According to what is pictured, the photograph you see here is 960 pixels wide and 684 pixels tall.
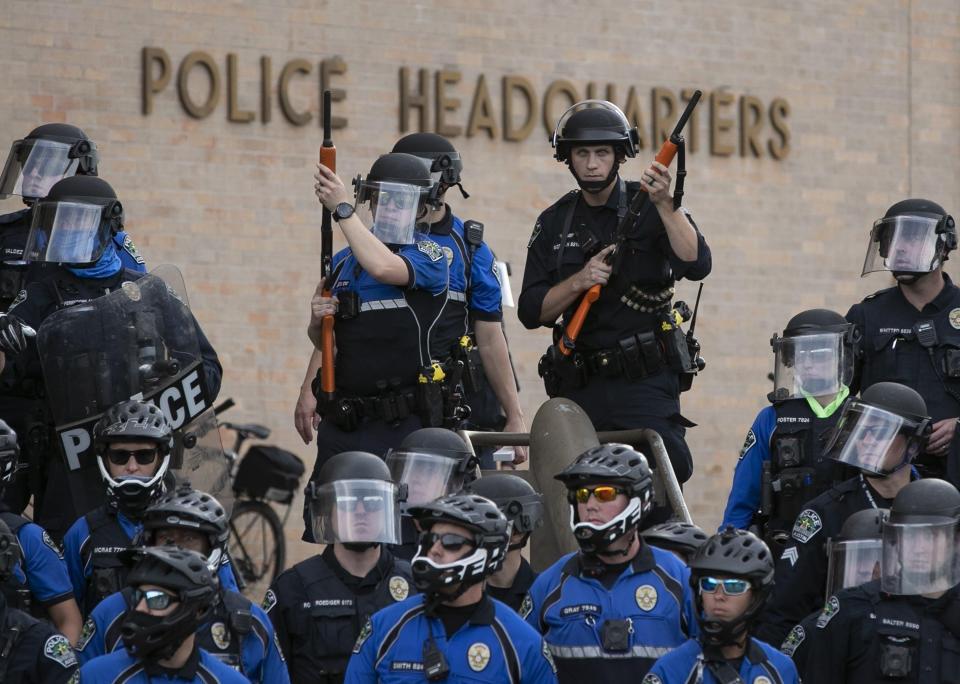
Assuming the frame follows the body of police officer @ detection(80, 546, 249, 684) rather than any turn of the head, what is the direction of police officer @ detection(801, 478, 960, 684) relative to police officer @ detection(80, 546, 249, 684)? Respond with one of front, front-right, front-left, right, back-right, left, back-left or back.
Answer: back-left

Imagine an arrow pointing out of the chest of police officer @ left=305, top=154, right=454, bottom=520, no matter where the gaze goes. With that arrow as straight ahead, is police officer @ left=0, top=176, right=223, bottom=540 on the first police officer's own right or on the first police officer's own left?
on the first police officer's own right

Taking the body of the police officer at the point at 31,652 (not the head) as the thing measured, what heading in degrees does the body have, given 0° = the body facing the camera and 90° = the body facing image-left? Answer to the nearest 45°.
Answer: approximately 45°

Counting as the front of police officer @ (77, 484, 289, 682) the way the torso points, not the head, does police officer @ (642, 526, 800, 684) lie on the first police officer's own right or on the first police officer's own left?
on the first police officer's own left

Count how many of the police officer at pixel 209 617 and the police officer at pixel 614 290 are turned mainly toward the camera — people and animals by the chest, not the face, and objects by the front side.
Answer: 2

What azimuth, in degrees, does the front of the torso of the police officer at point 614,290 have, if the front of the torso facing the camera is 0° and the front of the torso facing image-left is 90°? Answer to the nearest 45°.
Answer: approximately 0°

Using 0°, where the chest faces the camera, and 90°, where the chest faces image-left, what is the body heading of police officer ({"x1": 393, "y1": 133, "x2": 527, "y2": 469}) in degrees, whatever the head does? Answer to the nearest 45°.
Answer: approximately 45°

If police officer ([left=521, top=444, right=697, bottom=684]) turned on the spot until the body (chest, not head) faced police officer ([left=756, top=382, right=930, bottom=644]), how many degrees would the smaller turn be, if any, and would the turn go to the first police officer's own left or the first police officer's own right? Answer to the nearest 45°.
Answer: approximately 135° to the first police officer's own left
